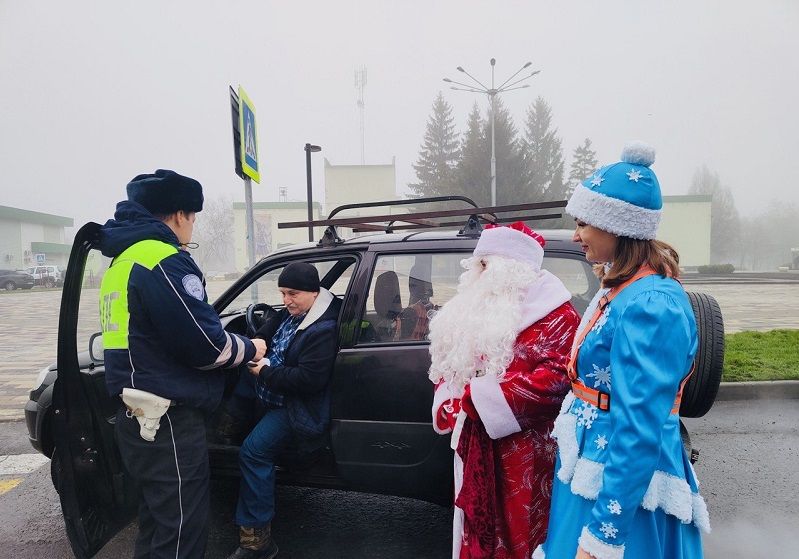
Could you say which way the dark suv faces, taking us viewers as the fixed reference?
facing to the left of the viewer

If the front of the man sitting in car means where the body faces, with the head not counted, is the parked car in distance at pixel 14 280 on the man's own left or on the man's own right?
on the man's own right

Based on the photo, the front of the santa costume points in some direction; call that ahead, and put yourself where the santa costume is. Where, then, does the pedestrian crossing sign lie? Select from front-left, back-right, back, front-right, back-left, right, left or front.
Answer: front-right

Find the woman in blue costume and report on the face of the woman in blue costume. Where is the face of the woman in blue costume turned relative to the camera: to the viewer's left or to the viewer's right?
to the viewer's left

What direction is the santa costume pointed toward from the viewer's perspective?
to the viewer's left

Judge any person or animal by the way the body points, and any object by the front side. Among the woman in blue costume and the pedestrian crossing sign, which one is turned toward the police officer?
the woman in blue costume

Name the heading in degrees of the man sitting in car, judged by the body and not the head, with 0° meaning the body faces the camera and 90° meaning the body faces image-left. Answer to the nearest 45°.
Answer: approximately 45°

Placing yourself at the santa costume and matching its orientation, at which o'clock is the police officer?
The police officer is roughly at 12 o'clock from the santa costume.

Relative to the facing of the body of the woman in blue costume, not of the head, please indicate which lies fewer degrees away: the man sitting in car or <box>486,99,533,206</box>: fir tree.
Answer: the man sitting in car
